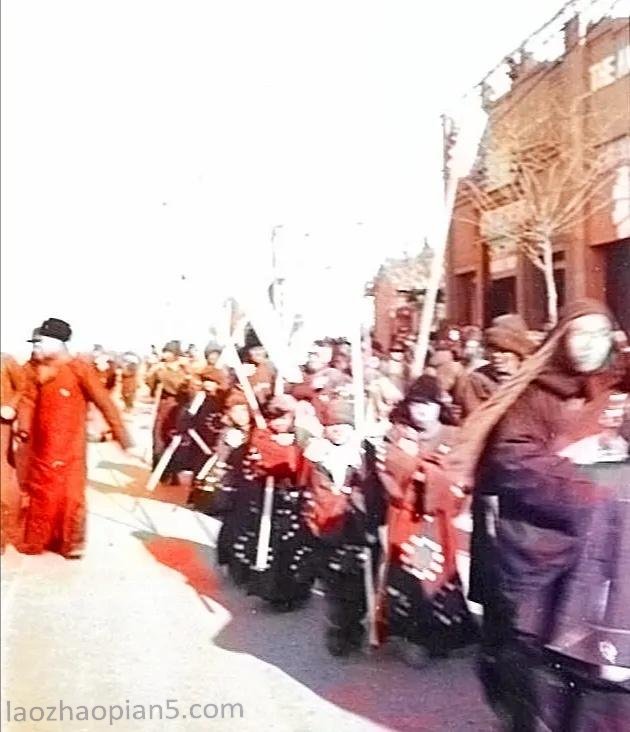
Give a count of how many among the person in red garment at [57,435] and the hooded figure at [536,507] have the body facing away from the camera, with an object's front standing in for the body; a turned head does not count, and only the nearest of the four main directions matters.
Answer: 0

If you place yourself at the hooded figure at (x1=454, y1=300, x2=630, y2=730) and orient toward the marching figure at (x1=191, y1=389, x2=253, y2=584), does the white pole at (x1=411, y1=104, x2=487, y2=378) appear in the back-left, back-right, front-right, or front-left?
front-right

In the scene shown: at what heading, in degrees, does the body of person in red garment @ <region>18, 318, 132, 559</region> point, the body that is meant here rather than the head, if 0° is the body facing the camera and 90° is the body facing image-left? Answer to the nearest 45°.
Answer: approximately 45°

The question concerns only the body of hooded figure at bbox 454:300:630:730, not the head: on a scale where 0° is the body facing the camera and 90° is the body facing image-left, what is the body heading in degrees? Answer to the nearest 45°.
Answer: approximately 315°

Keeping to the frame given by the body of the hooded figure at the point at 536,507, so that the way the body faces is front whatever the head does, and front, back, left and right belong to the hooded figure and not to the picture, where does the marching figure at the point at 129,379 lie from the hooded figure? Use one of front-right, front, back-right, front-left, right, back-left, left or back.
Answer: back-right

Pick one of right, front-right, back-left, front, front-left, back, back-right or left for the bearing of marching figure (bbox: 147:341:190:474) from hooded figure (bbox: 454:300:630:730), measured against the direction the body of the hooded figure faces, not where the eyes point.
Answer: back-right

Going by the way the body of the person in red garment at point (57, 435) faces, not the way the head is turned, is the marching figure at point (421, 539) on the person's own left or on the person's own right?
on the person's own left
